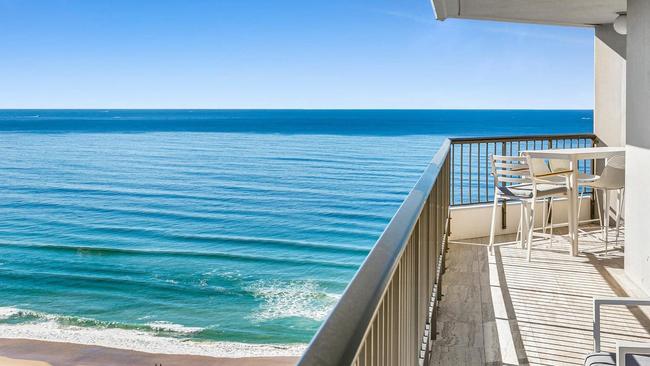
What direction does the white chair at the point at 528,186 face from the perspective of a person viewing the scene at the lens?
facing away from the viewer and to the right of the viewer
